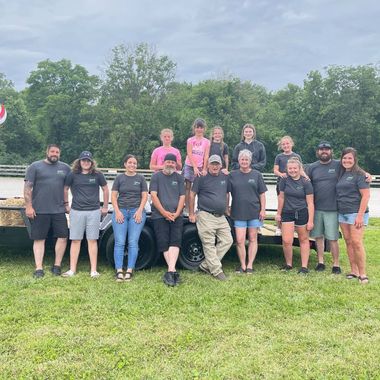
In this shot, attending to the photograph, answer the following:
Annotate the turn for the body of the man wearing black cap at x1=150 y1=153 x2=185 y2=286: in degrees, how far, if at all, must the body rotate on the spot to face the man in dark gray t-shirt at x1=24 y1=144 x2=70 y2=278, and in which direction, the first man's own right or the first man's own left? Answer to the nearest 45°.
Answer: approximately 90° to the first man's own right

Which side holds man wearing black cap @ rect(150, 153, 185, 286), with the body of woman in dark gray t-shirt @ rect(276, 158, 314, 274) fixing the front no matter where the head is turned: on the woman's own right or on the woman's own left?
on the woman's own right

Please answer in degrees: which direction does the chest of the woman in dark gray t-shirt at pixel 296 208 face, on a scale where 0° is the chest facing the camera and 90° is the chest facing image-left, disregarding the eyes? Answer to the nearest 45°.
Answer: approximately 0°

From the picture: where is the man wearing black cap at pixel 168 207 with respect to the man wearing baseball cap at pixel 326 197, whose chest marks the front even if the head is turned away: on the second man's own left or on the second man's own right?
on the second man's own right

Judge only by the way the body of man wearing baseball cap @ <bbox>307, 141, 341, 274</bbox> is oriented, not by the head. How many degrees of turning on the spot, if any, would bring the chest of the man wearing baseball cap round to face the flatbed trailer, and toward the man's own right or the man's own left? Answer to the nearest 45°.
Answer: approximately 90° to the man's own right
